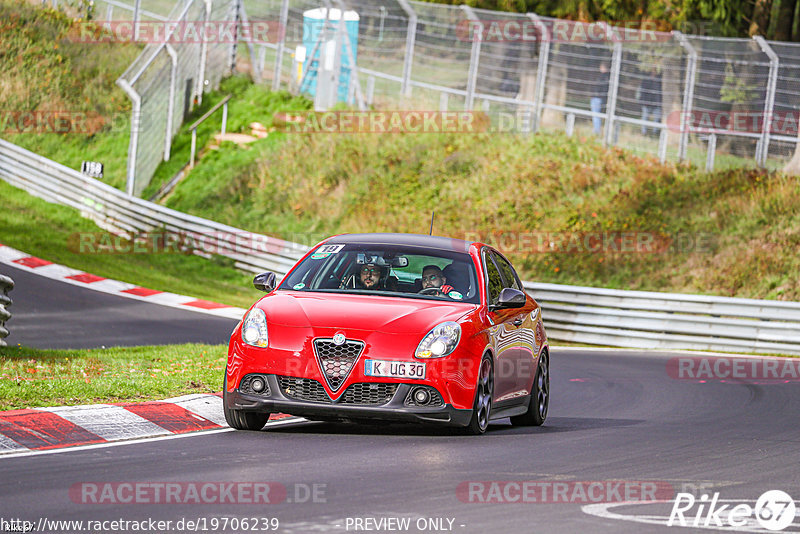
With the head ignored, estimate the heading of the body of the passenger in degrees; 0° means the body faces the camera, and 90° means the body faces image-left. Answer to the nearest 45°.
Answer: approximately 0°

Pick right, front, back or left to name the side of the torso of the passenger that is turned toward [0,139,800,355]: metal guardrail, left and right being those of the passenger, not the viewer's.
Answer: back

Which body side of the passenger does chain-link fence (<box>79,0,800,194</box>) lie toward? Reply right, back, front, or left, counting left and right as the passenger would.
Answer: back

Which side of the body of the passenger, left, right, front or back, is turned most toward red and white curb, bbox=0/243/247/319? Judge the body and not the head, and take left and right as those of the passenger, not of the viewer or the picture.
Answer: back
